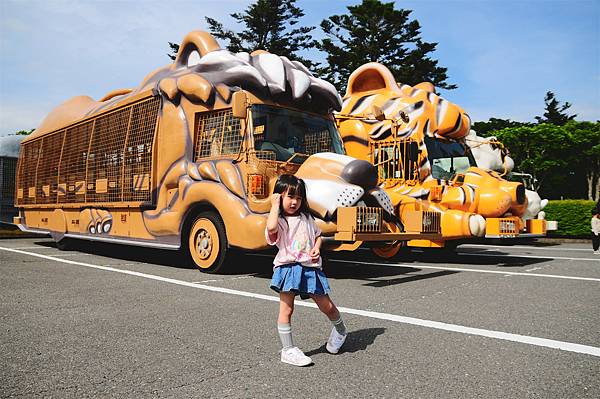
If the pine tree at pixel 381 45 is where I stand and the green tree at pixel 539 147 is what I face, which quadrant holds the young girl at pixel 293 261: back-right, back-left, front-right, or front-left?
back-right

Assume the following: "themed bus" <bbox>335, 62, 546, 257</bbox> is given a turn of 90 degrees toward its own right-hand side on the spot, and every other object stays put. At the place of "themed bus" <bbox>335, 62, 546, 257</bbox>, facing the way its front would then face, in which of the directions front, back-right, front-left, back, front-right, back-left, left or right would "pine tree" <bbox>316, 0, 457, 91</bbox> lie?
back-right

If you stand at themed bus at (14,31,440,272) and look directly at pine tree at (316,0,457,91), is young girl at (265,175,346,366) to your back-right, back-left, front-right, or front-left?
back-right

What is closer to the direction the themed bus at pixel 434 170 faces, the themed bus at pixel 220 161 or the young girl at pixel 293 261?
the young girl

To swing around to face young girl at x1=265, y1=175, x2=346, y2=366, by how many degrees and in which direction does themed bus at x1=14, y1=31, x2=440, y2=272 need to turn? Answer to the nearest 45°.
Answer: approximately 45° to its right

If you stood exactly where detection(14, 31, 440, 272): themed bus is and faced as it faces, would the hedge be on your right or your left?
on your left

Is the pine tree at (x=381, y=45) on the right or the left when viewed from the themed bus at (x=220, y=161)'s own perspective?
on its left

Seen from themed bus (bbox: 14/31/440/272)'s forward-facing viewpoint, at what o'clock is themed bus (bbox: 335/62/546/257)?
themed bus (bbox: 335/62/546/257) is roughly at 10 o'clock from themed bus (bbox: 14/31/440/272).

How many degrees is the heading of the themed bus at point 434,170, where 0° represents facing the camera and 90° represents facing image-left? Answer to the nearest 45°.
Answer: approximately 315°

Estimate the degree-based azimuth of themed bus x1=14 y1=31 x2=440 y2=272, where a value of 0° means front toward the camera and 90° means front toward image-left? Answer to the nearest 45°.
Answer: approximately 315°

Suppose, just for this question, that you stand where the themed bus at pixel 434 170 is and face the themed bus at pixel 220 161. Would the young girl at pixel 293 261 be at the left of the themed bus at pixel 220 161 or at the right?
left
